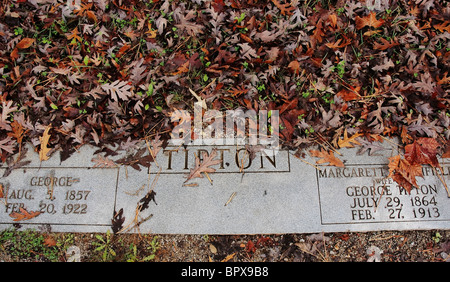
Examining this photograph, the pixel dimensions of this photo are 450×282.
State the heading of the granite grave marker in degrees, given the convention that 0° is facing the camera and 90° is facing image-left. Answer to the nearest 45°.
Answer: approximately 0°

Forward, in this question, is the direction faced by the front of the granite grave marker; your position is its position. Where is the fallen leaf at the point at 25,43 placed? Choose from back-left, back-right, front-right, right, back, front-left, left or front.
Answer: right
